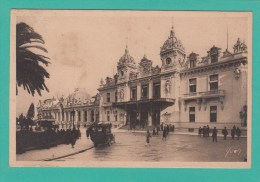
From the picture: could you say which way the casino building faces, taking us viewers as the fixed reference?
facing the viewer and to the left of the viewer
